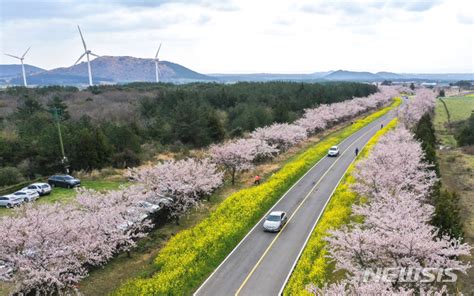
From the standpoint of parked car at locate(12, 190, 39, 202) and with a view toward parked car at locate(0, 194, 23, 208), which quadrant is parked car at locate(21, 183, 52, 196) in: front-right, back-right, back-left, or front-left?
back-right

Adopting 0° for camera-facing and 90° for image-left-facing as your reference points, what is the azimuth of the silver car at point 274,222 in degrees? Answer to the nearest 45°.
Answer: approximately 45°

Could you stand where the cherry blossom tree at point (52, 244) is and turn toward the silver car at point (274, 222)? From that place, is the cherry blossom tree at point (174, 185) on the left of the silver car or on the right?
left

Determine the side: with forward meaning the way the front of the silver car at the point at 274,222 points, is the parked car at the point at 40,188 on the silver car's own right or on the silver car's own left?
on the silver car's own right

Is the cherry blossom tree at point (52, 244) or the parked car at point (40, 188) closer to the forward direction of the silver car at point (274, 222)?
the cherry blossom tree

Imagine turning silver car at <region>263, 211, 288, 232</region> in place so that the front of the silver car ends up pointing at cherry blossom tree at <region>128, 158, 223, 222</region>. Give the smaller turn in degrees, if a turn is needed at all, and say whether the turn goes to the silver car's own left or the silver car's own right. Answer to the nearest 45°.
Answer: approximately 45° to the silver car's own right
